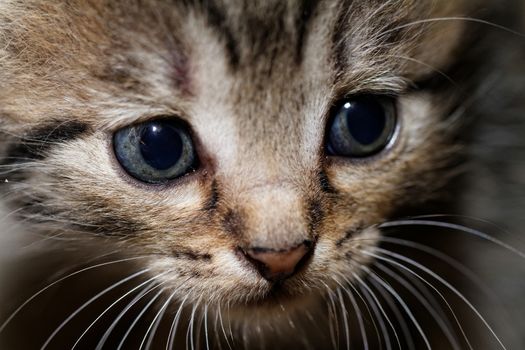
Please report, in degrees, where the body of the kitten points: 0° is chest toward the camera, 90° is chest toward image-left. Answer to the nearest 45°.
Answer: approximately 0°
